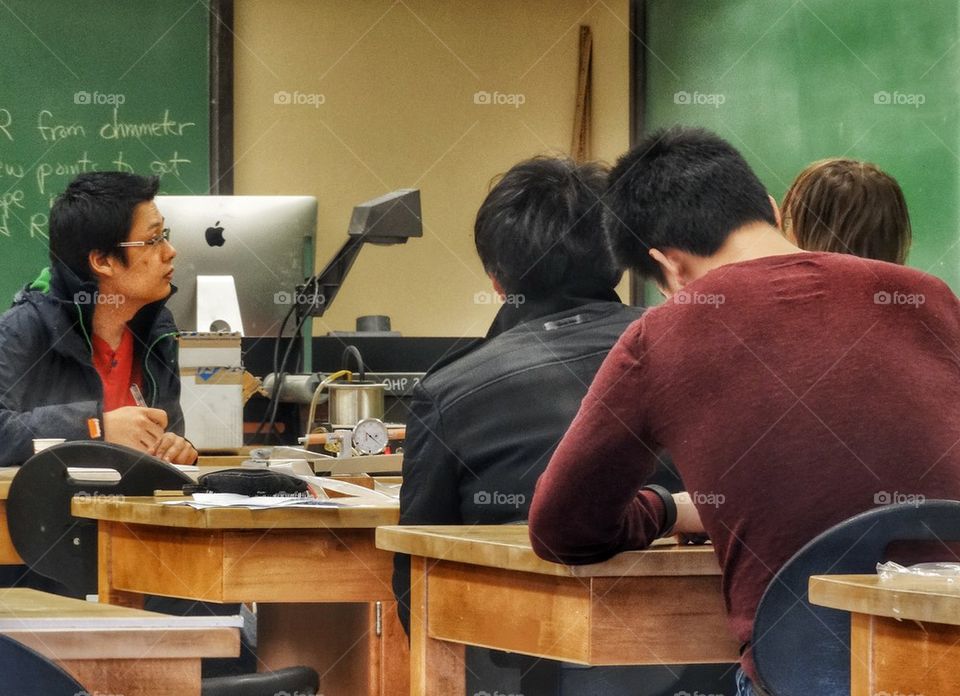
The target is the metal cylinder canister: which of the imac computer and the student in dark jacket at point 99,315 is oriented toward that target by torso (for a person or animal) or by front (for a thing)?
the student in dark jacket

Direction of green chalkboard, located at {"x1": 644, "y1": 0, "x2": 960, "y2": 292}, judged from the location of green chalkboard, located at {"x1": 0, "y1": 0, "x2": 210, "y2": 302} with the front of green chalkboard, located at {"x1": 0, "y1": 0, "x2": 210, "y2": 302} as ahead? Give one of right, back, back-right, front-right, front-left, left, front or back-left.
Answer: front-left

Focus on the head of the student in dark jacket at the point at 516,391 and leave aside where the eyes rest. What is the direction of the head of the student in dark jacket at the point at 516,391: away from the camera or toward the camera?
away from the camera

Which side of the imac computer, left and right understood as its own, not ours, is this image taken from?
back

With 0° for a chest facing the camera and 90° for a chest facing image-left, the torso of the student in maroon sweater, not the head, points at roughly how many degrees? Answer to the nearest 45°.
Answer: approximately 135°

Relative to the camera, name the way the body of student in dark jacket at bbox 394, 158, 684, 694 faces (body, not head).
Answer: away from the camera

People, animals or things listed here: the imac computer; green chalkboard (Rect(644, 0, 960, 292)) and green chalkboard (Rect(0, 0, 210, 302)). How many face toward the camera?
2

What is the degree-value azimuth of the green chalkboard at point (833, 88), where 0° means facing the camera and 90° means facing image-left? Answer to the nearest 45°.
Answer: approximately 0°

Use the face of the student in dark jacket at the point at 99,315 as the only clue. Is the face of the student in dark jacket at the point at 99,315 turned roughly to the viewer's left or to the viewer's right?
to the viewer's right

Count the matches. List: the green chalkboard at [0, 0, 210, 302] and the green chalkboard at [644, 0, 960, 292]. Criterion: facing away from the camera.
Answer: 0
